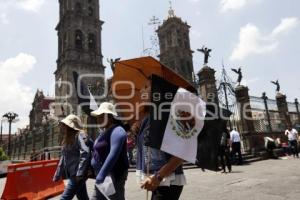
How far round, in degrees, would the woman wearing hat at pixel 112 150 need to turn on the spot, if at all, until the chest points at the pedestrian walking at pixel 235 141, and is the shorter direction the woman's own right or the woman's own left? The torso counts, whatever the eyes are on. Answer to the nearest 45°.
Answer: approximately 135° to the woman's own right

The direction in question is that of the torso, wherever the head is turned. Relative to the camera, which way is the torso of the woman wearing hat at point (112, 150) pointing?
to the viewer's left

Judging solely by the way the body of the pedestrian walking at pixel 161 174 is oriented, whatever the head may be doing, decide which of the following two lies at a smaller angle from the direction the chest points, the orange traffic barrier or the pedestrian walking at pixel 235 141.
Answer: the orange traffic barrier

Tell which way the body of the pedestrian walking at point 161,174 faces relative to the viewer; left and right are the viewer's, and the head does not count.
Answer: facing to the left of the viewer

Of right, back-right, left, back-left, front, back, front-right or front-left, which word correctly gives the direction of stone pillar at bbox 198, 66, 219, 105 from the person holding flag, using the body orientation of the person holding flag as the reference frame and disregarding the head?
right

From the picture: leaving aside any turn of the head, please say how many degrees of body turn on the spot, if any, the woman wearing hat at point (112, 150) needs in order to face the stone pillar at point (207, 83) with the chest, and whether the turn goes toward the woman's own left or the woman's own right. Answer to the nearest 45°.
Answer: approximately 135° to the woman's own right

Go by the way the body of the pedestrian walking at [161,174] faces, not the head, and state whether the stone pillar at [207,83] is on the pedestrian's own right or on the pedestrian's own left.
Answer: on the pedestrian's own right

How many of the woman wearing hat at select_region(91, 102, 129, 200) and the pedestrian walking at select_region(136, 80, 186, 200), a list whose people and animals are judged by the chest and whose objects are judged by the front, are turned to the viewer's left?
2

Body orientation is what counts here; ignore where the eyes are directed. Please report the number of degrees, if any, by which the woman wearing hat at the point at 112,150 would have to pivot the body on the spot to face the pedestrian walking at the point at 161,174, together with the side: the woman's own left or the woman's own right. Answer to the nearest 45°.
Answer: approximately 135° to the woman's own left
